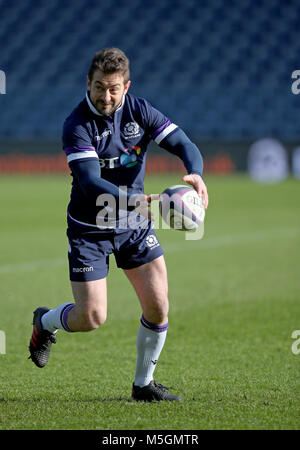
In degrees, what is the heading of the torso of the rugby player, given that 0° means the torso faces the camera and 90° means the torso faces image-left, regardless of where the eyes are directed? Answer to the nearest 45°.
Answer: approximately 315°
